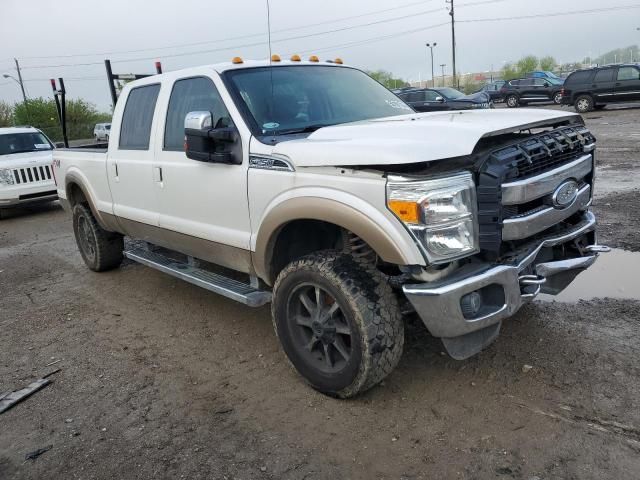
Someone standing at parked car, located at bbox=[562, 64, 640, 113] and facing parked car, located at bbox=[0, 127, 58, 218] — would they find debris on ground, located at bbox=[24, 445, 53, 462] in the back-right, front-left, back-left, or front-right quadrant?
front-left

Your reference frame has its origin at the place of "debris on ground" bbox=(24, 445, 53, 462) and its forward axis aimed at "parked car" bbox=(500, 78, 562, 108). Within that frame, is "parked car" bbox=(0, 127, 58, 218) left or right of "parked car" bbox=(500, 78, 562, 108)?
left

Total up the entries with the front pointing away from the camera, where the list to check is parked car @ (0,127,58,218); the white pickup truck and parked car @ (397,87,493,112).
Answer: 0

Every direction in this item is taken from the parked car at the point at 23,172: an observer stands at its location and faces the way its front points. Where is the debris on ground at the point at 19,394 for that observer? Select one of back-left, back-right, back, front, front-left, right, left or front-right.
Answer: front-right

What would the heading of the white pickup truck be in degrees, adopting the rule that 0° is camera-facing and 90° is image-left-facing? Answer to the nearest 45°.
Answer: approximately 315°

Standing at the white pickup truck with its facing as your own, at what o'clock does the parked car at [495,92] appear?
The parked car is roughly at 8 o'clock from the white pickup truck.

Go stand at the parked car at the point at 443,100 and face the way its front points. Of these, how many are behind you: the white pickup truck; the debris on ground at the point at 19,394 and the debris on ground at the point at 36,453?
0

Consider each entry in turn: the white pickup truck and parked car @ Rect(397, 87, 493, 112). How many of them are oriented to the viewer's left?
0

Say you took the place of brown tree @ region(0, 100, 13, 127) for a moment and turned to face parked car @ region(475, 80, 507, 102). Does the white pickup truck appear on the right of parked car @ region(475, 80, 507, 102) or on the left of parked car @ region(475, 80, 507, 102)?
right

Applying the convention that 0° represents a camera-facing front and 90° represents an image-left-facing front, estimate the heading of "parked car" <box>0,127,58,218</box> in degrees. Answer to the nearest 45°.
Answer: approximately 315°

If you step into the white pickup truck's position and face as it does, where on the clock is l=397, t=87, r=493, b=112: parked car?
The parked car is roughly at 8 o'clock from the white pickup truck.

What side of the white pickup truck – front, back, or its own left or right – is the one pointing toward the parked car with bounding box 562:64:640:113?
left
